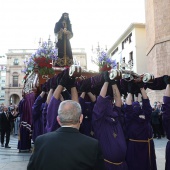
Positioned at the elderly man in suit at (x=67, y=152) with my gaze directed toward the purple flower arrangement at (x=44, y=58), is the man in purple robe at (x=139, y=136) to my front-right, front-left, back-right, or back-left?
front-right

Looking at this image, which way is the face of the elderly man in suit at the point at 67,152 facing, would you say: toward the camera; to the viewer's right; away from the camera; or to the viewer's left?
away from the camera

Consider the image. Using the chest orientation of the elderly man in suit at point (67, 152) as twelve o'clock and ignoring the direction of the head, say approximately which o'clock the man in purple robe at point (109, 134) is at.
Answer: The man in purple robe is roughly at 1 o'clock from the elderly man in suit.

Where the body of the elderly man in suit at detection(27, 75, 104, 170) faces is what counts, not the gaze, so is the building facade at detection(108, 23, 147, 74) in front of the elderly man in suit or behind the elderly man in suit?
in front

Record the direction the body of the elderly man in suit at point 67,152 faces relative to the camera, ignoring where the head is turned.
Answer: away from the camera

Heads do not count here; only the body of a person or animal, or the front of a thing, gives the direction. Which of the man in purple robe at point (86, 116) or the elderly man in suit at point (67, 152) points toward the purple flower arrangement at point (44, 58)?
the elderly man in suit

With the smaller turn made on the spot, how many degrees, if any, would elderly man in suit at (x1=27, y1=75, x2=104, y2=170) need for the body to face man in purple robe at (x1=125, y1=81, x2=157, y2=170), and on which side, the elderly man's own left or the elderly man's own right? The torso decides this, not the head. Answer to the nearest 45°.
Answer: approximately 45° to the elderly man's own right

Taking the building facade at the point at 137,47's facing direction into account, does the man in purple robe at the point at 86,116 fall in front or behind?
in front

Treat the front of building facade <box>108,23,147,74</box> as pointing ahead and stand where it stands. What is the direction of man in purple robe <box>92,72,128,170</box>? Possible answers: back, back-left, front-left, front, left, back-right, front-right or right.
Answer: front-left

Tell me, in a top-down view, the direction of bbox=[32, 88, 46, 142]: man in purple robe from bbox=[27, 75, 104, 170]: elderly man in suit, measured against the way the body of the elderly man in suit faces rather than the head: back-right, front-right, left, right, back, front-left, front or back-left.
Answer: front

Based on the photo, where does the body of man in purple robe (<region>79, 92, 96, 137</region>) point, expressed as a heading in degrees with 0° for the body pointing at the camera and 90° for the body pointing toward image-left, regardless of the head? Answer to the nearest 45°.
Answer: approximately 0°

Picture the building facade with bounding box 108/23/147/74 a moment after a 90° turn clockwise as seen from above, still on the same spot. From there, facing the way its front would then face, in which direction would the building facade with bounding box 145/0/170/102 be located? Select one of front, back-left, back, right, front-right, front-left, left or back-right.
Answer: back-left

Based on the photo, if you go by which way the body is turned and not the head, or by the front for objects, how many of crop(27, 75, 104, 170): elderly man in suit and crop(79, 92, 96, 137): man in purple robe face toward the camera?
1
